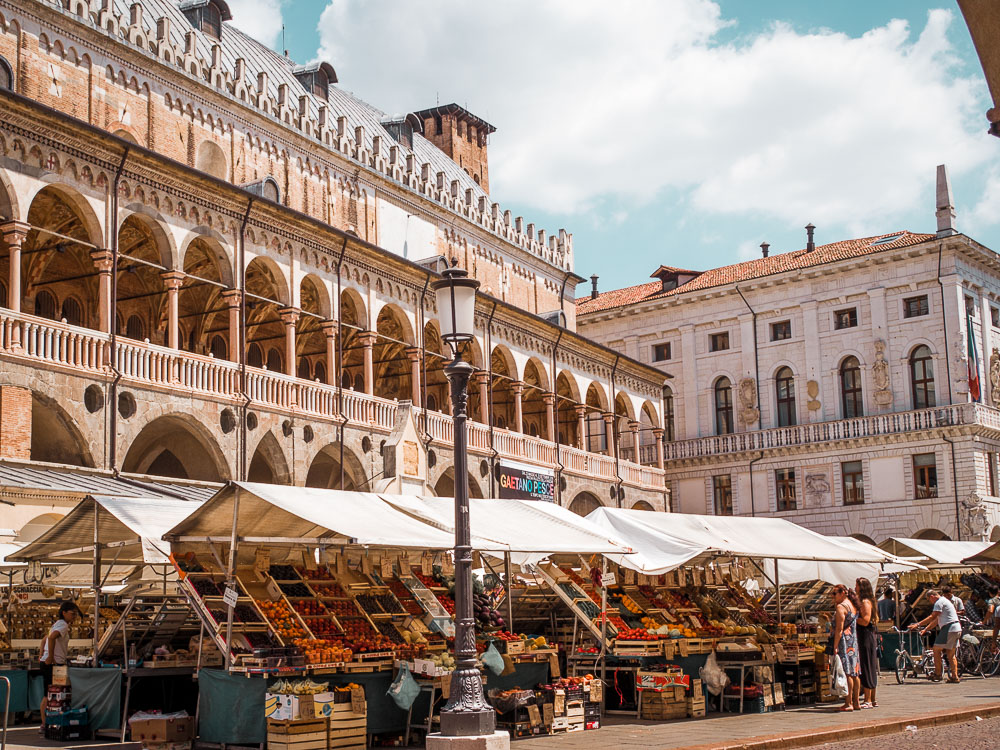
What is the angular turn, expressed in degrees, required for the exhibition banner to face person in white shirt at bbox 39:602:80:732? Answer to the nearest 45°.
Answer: approximately 45° to its right

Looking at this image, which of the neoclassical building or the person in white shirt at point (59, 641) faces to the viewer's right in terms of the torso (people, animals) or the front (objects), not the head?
the person in white shirt

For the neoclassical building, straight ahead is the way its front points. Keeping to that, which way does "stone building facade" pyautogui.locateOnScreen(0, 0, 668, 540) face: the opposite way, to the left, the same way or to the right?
to the left

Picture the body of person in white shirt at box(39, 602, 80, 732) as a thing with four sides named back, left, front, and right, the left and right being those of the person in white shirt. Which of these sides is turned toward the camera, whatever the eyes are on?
right

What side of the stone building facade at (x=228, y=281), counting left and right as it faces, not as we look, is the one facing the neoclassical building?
left

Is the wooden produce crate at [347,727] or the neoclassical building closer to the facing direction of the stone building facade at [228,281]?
the wooden produce crate

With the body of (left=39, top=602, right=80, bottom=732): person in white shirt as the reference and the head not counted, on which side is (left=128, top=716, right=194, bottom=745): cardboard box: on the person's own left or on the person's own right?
on the person's own right

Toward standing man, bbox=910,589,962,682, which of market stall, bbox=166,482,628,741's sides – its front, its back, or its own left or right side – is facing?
left

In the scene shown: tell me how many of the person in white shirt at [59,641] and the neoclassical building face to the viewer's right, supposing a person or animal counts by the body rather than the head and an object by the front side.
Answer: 1

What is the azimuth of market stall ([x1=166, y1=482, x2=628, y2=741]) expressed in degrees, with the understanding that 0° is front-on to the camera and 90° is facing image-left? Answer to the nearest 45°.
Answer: approximately 315°
